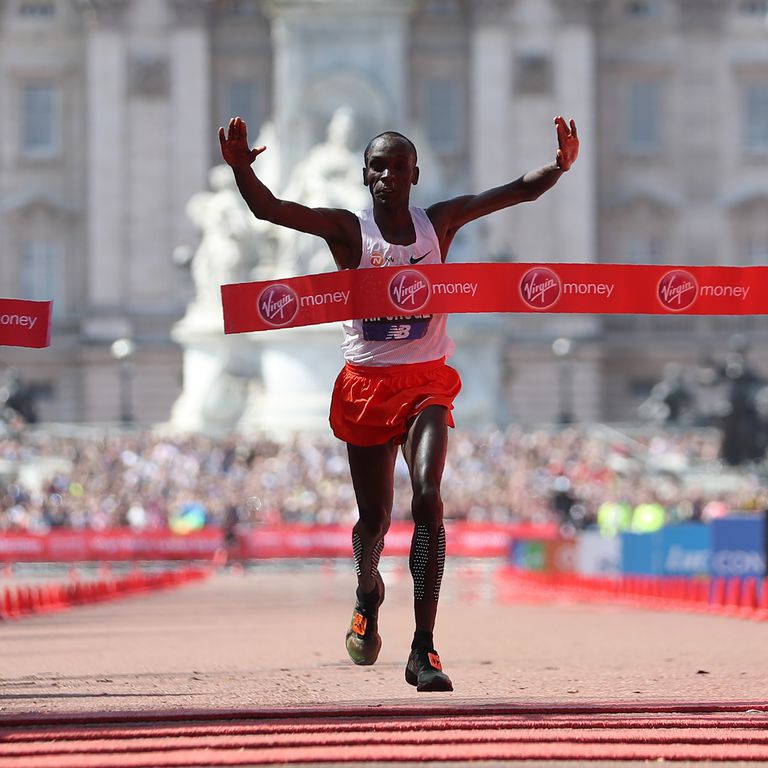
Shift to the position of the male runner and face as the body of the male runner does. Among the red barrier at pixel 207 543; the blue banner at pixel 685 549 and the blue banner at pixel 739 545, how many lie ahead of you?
0

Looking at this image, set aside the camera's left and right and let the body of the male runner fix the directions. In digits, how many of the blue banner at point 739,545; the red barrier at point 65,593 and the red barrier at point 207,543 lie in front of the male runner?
0

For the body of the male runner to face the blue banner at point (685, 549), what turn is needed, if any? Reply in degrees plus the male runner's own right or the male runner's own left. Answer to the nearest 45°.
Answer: approximately 180°

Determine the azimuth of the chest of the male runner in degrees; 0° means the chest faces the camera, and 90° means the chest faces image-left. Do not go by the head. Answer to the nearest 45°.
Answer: approximately 0°

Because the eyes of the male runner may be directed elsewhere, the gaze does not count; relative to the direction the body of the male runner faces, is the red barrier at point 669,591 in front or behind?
behind

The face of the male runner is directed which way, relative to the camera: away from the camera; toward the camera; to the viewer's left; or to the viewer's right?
toward the camera

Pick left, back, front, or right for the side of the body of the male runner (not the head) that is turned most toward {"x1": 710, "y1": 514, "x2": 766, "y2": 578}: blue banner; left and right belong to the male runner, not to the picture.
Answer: back

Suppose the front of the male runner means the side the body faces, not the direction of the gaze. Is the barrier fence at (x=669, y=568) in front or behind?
behind

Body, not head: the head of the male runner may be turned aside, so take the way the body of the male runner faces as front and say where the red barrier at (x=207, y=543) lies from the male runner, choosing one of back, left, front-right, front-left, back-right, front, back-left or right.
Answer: back
